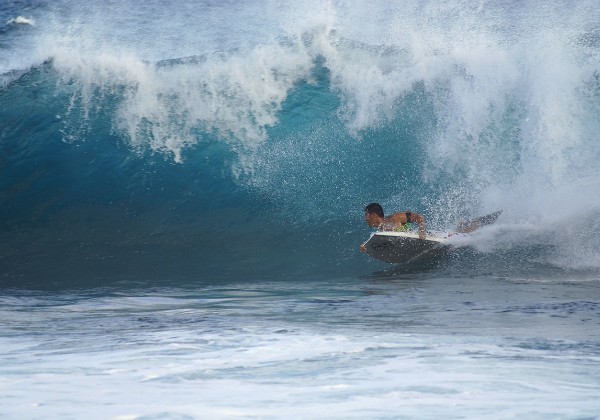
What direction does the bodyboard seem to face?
to the viewer's left
